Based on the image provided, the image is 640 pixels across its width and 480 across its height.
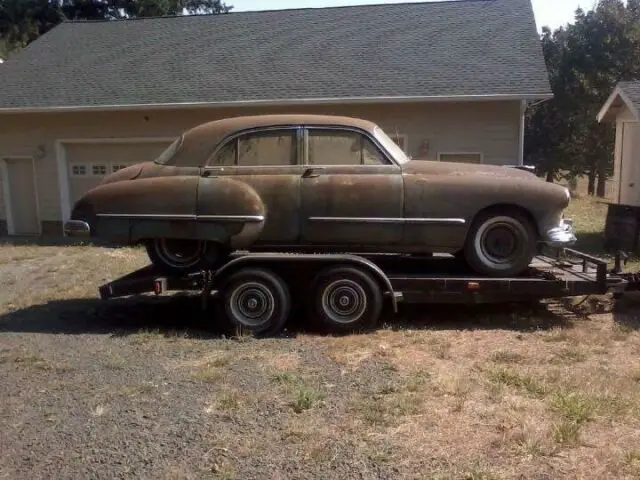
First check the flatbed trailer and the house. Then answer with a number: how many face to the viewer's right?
1

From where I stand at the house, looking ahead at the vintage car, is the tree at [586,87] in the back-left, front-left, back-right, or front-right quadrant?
back-left

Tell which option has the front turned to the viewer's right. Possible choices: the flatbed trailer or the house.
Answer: the flatbed trailer

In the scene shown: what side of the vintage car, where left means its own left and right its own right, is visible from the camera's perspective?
right

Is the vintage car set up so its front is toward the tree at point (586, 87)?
no

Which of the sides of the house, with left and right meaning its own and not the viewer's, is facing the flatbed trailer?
front

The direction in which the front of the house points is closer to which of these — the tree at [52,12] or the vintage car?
the vintage car

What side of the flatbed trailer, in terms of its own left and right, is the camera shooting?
right

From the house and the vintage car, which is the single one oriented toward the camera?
the house

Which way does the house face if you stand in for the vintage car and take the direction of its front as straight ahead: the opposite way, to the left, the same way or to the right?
to the right

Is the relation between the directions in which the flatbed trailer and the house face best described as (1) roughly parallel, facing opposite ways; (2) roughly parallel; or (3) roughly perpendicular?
roughly perpendicular

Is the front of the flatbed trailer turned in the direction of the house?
no

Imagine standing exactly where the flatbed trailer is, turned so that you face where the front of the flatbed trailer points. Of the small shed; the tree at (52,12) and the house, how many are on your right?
0

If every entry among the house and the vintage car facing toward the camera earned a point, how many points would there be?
1

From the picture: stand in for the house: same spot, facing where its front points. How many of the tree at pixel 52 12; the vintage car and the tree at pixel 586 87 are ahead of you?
1

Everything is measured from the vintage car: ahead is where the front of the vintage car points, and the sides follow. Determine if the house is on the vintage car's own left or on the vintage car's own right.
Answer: on the vintage car's own left

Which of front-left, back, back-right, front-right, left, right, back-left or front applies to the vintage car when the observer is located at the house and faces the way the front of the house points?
front

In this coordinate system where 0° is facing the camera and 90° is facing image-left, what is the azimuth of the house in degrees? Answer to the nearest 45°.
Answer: approximately 0°
